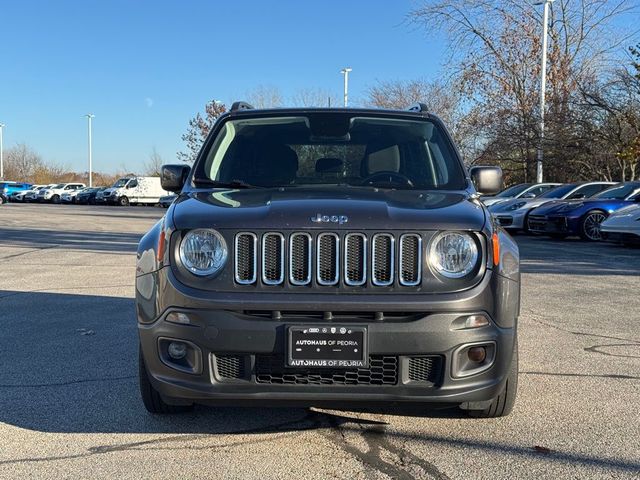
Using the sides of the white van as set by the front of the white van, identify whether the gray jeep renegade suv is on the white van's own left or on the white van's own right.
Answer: on the white van's own left

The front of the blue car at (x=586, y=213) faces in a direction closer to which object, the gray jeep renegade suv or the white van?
the gray jeep renegade suv

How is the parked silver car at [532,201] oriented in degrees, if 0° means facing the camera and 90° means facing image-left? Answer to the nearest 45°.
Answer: approximately 45°

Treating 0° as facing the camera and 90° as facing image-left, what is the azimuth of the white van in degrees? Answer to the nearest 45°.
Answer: approximately 45°

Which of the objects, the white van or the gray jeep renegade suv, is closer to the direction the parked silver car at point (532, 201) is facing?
the gray jeep renegade suv

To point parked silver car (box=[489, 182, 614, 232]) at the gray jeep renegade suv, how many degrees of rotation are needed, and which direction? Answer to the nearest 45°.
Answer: approximately 45° to its left

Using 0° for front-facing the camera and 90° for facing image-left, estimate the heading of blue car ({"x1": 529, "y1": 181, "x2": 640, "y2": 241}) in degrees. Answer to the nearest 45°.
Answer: approximately 45°

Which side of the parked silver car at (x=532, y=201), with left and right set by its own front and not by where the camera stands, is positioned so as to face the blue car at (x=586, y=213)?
left

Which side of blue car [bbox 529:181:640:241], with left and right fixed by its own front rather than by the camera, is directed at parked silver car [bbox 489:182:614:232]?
right

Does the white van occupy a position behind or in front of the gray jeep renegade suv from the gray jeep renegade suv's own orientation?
behind

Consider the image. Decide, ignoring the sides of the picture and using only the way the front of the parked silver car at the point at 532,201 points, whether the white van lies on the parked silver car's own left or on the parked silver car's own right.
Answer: on the parked silver car's own right
